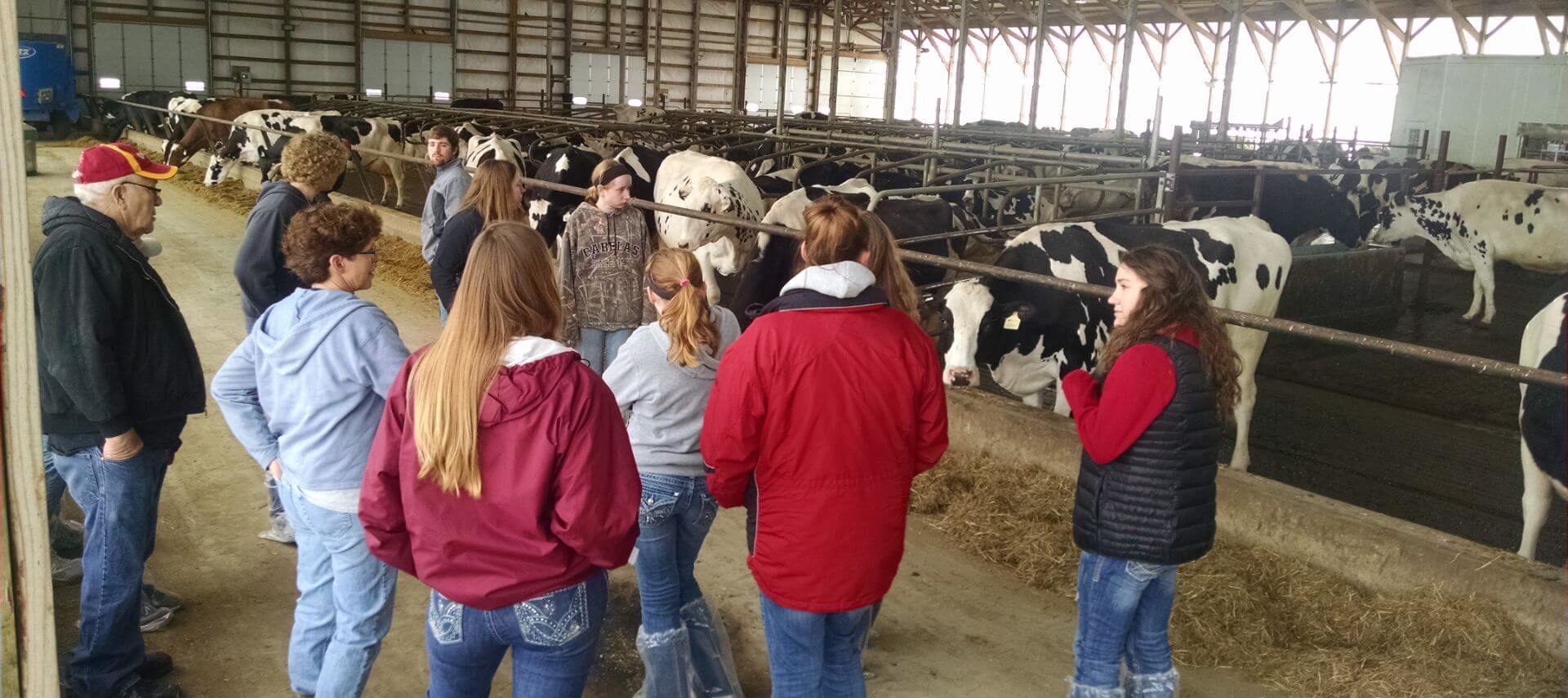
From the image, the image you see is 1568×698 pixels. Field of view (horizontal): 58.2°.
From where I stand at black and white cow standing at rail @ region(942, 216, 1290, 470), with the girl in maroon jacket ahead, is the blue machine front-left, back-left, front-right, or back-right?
back-right

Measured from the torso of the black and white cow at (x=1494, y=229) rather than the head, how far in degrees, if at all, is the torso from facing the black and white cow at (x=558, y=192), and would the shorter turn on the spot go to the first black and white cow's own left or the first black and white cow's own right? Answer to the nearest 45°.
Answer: approximately 45° to the first black and white cow's own left

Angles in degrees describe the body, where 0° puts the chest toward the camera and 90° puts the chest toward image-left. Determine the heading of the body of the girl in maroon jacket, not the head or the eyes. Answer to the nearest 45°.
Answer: approximately 180°

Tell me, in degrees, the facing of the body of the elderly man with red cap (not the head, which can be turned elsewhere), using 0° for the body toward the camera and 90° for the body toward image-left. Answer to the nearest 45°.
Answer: approximately 270°

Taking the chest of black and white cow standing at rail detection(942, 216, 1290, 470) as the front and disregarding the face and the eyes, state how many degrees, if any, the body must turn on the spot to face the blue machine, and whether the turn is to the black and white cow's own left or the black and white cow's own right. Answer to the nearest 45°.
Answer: approximately 90° to the black and white cow's own right

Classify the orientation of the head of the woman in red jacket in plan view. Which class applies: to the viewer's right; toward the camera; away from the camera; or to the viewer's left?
away from the camera

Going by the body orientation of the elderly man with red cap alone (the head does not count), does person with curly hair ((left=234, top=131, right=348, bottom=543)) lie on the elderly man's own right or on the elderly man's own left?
on the elderly man's own left

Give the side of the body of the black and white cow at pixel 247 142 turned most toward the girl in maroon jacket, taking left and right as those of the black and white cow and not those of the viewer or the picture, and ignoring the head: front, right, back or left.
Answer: left

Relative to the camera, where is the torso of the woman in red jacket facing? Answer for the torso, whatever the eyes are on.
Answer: away from the camera

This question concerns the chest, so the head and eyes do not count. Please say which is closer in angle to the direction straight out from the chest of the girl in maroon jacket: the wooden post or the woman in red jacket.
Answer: the woman in red jacket

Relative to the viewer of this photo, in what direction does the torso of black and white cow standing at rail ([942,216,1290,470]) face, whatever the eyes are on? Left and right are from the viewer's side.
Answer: facing the viewer and to the left of the viewer

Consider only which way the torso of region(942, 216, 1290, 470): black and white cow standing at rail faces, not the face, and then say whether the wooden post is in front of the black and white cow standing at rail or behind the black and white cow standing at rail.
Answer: in front

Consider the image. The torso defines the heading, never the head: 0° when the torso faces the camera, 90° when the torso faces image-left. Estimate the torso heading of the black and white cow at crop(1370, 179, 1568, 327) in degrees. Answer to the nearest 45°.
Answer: approximately 90°

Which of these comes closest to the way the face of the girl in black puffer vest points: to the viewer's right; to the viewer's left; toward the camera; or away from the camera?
to the viewer's left

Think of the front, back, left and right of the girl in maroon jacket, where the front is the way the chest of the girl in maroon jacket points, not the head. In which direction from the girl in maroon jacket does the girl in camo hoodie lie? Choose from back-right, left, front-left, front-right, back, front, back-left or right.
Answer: front

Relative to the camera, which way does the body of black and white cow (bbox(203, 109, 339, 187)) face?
to the viewer's left
